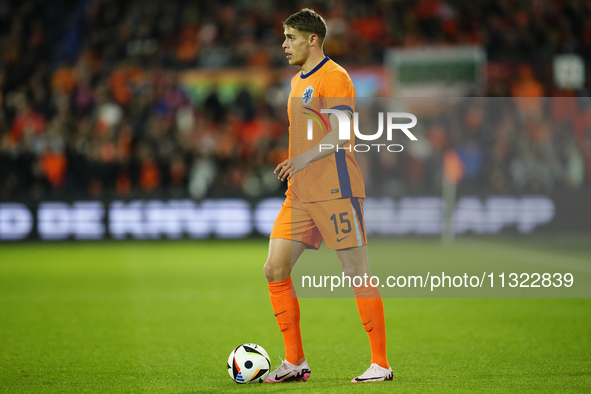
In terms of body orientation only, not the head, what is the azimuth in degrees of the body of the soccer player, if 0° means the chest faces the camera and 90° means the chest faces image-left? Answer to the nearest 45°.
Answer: approximately 45°

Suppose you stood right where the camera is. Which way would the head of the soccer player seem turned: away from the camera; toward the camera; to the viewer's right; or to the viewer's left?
to the viewer's left
